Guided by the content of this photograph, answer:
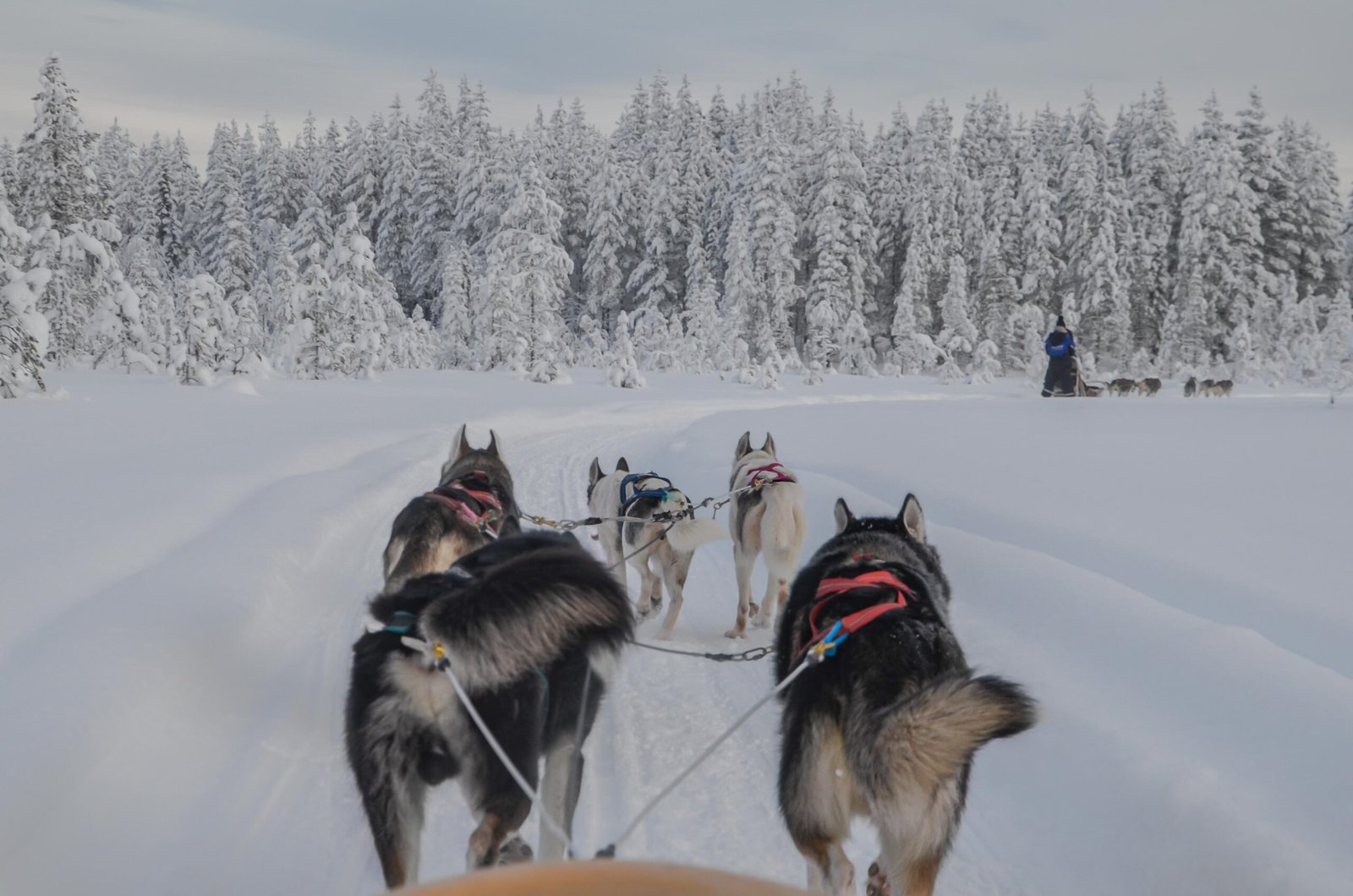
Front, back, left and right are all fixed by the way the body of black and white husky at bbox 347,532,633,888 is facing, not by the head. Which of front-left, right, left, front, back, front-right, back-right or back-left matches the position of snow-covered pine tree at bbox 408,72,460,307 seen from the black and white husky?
front-left

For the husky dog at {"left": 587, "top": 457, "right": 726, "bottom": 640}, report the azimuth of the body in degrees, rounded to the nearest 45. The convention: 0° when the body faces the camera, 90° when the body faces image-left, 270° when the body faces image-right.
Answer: approximately 135°

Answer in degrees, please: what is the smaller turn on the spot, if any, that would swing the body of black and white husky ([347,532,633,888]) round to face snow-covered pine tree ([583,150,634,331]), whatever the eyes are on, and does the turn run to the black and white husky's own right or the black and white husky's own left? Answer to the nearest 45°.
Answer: approximately 45° to the black and white husky's own left

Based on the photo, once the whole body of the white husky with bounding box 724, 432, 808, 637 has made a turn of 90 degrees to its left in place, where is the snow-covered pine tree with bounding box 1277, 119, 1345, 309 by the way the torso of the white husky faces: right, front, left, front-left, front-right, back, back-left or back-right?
back-right

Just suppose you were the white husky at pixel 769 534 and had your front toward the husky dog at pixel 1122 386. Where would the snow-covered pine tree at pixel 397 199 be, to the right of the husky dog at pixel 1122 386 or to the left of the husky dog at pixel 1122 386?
left

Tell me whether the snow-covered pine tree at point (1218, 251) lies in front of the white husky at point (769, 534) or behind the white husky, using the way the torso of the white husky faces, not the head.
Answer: in front

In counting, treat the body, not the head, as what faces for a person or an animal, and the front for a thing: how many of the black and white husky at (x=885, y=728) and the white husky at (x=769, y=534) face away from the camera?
2

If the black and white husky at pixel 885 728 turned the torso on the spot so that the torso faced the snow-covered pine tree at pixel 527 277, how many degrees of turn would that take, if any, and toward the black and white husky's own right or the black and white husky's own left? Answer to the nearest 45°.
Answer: approximately 45° to the black and white husky's own left

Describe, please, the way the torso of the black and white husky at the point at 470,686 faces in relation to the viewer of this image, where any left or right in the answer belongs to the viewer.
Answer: facing away from the viewer and to the right of the viewer

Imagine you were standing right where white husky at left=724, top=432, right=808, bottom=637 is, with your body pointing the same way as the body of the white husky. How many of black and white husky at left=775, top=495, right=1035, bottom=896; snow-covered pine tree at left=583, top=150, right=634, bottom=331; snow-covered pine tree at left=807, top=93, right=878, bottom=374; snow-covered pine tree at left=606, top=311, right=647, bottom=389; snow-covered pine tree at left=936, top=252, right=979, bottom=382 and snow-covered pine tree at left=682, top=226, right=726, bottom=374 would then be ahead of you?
5

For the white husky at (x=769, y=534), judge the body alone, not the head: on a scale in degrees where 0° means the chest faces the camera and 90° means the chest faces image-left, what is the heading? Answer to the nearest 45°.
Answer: approximately 180°

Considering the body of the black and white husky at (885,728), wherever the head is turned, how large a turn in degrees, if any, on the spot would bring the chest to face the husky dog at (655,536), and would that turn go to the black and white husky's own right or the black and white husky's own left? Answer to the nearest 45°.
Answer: approximately 45° to the black and white husky's own left

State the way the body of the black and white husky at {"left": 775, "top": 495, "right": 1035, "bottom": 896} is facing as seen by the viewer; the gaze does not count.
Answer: away from the camera
